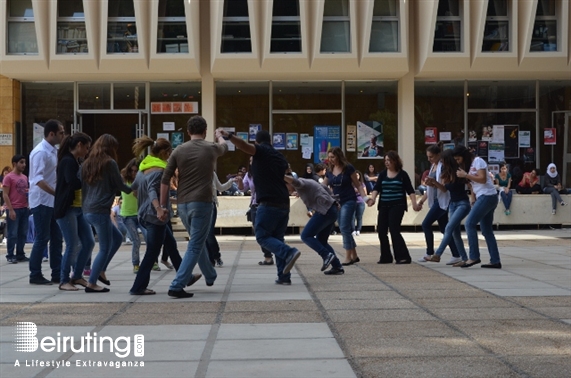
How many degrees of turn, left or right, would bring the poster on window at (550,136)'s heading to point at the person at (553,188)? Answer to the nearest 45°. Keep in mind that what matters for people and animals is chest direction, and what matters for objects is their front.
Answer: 0° — it already faces them

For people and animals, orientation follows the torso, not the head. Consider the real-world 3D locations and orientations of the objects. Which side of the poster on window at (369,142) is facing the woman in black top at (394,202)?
front

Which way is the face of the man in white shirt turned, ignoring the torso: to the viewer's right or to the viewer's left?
to the viewer's right

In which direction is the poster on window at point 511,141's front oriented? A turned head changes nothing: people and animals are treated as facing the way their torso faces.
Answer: toward the camera

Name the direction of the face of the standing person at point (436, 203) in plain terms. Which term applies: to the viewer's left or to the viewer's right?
to the viewer's left

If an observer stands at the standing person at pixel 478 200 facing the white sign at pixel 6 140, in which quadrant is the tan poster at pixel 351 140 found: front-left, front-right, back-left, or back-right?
front-right

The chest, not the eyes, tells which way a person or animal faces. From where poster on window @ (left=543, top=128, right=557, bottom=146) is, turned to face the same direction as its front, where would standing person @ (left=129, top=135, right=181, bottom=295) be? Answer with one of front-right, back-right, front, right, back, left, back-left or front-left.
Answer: front

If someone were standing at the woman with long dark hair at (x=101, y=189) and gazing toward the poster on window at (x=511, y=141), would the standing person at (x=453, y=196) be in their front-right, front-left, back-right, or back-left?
front-right

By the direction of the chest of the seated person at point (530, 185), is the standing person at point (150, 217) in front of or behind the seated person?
in front

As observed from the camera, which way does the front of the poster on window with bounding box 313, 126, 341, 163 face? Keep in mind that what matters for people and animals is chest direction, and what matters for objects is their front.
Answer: facing the viewer

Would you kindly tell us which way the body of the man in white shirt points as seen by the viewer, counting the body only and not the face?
to the viewer's right

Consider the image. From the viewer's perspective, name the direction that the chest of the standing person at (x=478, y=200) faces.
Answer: to the viewer's left

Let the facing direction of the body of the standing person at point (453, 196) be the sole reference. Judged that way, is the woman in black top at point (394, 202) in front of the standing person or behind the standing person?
in front

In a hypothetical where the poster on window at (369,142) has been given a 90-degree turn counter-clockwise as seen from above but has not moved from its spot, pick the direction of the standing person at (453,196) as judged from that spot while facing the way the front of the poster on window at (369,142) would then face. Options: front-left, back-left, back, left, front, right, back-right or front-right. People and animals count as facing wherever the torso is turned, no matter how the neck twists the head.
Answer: right

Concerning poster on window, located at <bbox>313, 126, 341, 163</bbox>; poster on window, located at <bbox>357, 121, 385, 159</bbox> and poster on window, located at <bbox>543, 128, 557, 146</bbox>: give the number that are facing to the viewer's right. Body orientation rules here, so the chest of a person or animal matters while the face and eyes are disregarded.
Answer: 0

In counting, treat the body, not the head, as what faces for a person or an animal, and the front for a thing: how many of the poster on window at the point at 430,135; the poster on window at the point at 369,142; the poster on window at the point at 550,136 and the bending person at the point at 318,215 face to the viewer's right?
0

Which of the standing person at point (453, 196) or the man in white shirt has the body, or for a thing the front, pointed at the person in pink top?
the standing person

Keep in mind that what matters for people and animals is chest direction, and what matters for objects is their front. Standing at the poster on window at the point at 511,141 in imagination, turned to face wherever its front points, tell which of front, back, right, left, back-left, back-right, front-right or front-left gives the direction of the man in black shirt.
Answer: front

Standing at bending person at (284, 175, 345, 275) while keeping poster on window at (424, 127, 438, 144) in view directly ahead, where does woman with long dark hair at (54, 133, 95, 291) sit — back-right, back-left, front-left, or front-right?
back-left

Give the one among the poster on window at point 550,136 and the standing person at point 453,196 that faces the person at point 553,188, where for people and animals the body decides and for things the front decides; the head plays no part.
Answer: the poster on window
